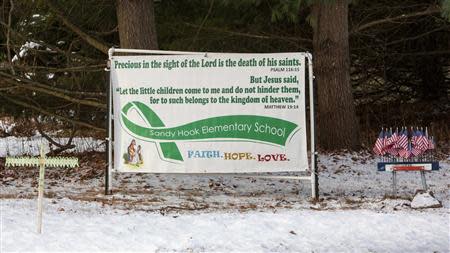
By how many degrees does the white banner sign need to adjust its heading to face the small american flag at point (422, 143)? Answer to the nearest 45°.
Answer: approximately 90° to its left

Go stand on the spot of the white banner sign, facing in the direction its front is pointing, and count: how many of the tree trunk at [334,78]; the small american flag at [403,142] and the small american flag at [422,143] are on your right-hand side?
0

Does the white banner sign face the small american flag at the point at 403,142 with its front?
no

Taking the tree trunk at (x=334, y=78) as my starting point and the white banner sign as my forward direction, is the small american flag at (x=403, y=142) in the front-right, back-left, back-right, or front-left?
front-left

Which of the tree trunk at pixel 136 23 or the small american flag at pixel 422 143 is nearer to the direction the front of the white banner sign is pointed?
the small american flag

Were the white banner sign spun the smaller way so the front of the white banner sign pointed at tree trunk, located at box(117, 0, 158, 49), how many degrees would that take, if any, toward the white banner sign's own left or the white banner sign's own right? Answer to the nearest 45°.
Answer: approximately 135° to the white banner sign's own right

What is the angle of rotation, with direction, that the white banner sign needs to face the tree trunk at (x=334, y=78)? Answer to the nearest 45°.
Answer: approximately 135° to its left

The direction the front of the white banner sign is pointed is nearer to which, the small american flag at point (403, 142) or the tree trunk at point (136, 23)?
the small american flag

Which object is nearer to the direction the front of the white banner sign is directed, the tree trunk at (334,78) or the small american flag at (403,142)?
the small american flag

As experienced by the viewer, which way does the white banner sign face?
facing the viewer
